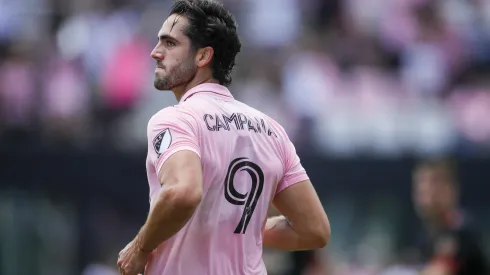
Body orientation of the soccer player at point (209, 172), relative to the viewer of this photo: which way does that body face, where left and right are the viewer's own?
facing away from the viewer and to the left of the viewer

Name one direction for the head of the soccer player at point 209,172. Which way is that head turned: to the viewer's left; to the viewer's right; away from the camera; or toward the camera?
to the viewer's left

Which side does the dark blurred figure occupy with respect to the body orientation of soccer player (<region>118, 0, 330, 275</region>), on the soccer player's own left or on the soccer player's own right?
on the soccer player's own right
